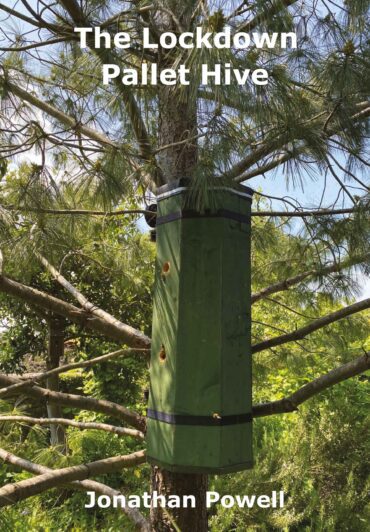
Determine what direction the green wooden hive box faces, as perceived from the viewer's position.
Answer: facing the viewer and to the left of the viewer
